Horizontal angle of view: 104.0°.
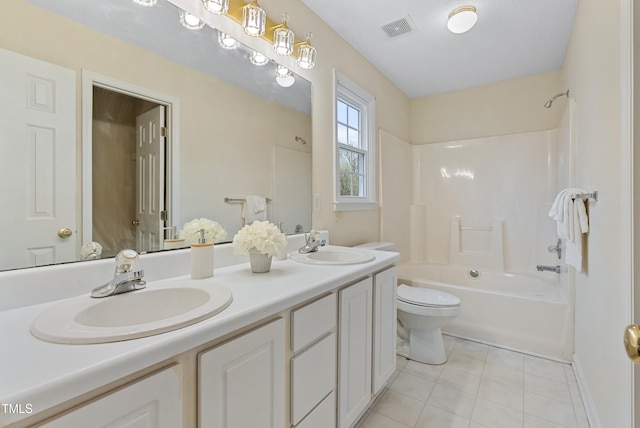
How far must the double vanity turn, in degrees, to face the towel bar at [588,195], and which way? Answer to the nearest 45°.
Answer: approximately 45° to its left

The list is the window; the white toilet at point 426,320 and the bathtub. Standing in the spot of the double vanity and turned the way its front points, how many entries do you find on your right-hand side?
0

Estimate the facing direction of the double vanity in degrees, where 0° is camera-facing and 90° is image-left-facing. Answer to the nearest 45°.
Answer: approximately 315°

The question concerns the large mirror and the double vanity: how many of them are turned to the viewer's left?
0

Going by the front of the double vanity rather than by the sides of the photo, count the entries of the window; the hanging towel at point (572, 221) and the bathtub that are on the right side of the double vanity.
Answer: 0

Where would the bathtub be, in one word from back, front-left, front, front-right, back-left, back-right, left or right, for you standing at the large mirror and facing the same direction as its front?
front-left

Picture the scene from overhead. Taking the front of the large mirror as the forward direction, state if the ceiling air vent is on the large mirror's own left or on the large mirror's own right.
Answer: on the large mirror's own left

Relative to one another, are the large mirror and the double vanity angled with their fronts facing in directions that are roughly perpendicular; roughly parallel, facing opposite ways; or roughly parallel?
roughly parallel

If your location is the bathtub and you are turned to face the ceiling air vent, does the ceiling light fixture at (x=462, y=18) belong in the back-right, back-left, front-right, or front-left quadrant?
front-left

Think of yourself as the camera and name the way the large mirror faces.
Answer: facing the viewer and to the right of the viewer
